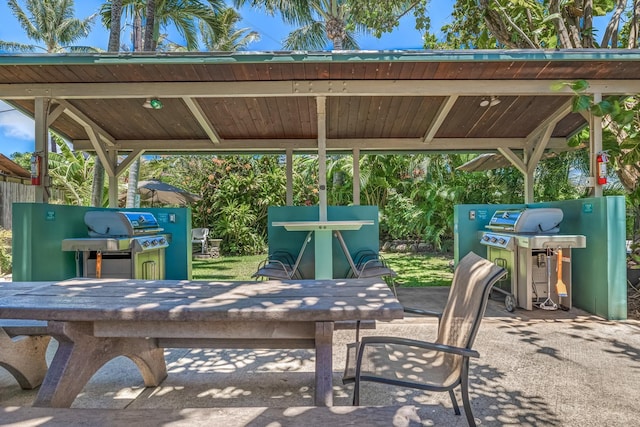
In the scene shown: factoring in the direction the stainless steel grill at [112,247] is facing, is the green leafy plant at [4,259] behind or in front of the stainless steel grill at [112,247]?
behind

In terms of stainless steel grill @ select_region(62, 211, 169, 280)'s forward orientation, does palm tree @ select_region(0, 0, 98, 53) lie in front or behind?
behind

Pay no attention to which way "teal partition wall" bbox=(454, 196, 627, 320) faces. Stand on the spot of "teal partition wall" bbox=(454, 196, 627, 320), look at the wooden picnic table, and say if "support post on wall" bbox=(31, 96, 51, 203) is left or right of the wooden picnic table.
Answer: right

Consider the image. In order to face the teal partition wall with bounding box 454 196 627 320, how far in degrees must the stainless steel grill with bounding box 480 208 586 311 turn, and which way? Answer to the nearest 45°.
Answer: approximately 135° to its left

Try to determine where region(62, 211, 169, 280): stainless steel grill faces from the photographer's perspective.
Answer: facing the viewer and to the right of the viewer

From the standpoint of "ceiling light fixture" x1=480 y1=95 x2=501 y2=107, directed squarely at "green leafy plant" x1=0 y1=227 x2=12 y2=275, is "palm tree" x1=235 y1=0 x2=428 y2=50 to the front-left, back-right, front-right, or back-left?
front-right

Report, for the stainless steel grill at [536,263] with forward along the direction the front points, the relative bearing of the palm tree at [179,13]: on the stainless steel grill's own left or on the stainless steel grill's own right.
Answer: on the stainless steel grill's own right

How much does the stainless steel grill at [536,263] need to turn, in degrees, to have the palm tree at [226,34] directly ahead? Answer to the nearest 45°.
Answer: approximately 90° to its right

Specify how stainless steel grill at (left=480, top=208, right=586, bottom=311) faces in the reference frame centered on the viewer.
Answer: facing the viewer and to the left of the viewer

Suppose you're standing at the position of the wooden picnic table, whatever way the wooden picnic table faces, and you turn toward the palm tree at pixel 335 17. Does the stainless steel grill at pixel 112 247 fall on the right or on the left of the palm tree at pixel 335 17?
left

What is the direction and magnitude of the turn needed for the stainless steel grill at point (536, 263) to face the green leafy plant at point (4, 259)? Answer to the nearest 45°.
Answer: approximately 45° to its right

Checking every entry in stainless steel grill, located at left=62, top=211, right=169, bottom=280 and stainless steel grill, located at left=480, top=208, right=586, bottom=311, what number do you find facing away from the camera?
0

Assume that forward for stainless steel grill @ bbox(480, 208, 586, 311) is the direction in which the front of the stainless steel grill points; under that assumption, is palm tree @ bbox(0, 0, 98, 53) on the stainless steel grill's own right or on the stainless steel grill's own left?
on the stainless steel grill's own right
